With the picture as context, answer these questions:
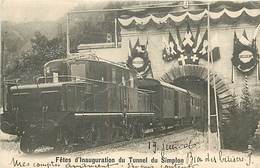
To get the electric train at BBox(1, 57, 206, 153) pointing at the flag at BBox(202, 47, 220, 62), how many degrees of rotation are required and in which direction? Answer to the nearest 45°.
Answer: approximately 135° to its left

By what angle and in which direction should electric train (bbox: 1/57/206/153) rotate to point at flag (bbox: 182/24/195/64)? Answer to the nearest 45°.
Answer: approximately 135° to its left

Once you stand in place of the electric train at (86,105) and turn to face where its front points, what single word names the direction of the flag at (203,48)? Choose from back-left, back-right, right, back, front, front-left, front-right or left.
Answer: back-left

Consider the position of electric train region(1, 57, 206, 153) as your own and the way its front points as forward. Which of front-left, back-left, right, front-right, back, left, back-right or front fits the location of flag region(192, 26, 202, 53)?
back-left

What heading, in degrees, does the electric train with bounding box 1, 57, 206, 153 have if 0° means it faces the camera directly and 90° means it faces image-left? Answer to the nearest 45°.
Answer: approximately 45°

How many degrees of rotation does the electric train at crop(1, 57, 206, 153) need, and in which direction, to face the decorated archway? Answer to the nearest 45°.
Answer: approximately 135° to its left

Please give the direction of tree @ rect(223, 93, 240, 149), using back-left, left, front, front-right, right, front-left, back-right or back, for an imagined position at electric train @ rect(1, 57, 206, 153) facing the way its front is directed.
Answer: back-left

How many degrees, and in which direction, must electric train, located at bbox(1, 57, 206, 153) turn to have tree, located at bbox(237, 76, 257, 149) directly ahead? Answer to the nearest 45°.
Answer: approximately 135° to its left

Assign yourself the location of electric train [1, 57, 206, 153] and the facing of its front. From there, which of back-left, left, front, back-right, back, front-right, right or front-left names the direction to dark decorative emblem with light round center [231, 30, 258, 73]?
back-left

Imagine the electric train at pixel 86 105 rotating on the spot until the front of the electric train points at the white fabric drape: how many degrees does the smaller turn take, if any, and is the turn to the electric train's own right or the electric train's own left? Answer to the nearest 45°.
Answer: approximately 135° to the electric train's own left
